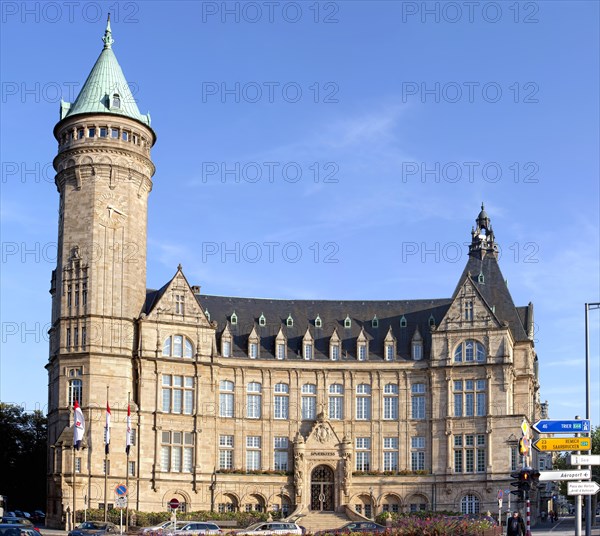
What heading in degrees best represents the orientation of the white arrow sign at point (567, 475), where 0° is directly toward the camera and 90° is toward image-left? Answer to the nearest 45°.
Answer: approximately 0°

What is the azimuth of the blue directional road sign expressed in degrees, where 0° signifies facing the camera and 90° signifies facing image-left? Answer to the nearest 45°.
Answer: approximately 0°

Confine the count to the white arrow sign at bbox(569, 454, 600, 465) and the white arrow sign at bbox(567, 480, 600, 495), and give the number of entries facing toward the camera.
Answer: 2

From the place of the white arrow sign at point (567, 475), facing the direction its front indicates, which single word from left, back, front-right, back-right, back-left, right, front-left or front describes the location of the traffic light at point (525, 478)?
back-right

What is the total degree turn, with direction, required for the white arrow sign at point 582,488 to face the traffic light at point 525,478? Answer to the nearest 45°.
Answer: approximately 135° to its right
